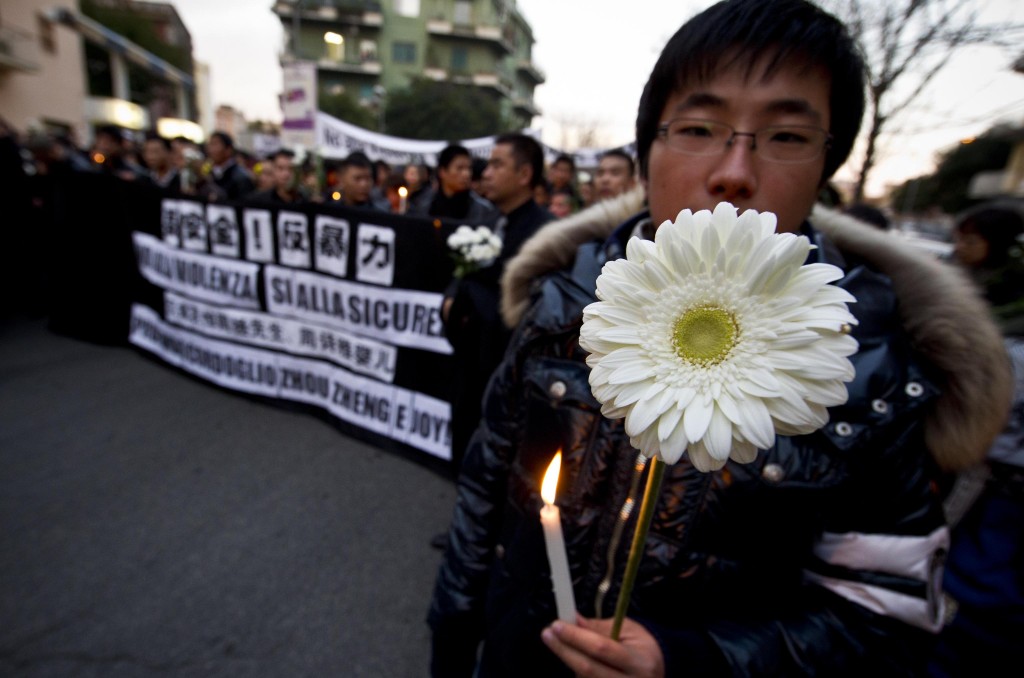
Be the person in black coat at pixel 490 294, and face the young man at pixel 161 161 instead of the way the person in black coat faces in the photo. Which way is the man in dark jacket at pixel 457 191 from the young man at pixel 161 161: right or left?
right

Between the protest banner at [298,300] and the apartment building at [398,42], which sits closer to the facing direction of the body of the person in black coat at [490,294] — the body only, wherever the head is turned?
the protest banner

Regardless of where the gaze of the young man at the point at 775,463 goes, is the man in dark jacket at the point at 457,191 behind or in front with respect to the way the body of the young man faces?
behind

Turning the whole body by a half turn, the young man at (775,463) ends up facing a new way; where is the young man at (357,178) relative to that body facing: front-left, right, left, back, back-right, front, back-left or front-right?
front-left

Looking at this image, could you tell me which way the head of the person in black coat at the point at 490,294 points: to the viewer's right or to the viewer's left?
to the viewer's left

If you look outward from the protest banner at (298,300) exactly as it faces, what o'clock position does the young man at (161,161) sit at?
The young man is roughly at 4 o'clock from the protest banner.

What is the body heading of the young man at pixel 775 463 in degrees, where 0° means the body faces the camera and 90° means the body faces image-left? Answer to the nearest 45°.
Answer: approximately 0°

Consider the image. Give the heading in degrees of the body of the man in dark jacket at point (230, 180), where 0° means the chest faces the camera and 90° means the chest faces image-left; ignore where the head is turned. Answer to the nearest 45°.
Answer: approximately 45°
